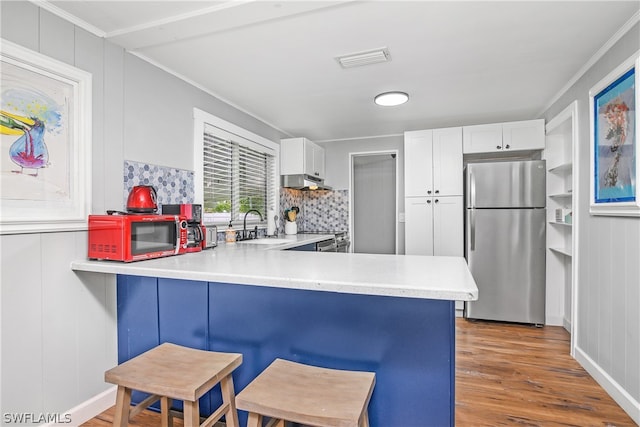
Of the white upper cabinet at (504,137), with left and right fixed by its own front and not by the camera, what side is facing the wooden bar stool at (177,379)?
front

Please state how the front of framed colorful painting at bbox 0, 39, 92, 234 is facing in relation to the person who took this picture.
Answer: facing the viewer and to the right of the viewer

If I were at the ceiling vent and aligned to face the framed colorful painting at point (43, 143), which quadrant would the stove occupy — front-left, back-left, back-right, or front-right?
back-right

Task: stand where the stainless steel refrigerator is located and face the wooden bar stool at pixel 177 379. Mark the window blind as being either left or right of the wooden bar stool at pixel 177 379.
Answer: right

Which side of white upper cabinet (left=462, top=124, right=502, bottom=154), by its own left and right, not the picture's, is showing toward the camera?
front

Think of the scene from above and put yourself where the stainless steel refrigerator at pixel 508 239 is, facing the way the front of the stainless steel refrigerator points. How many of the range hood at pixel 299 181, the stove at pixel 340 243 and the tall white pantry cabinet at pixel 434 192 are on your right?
3

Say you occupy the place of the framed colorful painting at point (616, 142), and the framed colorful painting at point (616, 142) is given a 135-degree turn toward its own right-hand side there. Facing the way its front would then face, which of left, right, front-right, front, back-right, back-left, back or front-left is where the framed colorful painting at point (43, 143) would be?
back-left

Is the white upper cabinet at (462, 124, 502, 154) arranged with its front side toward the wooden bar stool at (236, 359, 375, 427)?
yes

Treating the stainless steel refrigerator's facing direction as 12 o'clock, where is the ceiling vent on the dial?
The ceiling vent is roughly at 1 o'clock from the stainless steel refrigerator.

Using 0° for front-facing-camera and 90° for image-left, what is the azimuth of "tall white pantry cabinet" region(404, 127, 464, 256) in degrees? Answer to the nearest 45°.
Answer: approximately 0°

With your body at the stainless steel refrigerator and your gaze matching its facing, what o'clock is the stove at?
The stove is roughly at 3 o'clock from the stainless steel refrigerator.

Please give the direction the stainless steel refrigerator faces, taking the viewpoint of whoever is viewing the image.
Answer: facing the viewer

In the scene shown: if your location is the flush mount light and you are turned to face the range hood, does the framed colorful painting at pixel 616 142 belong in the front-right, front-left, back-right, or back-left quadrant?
back-right
